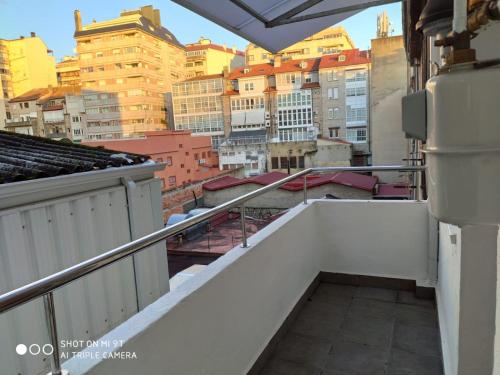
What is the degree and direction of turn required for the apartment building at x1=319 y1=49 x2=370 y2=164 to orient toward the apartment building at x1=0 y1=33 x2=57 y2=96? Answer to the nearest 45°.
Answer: approximately 90° to its right

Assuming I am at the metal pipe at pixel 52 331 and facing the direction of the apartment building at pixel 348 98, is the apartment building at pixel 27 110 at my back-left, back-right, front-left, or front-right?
front-left

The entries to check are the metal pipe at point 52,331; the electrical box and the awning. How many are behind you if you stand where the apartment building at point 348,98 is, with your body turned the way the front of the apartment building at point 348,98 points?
0

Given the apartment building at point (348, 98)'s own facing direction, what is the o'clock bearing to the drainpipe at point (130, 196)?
The drainpipe is roughly at 12 o'clock from the apartment building.

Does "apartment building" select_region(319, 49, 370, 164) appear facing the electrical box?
yes

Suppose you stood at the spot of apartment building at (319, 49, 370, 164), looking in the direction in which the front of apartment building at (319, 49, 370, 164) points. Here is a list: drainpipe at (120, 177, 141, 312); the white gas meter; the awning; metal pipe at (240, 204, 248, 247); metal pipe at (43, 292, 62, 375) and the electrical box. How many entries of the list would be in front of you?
6

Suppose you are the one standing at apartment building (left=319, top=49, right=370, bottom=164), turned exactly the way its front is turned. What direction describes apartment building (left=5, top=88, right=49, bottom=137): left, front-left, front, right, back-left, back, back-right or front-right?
right

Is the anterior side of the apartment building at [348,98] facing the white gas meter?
yes

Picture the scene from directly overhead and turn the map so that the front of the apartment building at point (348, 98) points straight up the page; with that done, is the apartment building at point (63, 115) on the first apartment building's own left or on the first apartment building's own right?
on the first apartment building's own right

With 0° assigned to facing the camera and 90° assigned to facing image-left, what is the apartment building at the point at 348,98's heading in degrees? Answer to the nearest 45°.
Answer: approximately 0°

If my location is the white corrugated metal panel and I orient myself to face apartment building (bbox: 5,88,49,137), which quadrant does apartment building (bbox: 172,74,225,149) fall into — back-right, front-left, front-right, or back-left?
front-right

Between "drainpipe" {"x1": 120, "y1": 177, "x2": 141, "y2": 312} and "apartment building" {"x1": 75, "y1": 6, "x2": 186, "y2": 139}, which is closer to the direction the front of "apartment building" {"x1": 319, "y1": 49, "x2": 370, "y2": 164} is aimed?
the drainpipe

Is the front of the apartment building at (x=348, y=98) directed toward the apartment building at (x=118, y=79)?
no

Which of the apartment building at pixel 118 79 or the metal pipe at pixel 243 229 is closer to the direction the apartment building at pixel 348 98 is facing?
the metal pipe

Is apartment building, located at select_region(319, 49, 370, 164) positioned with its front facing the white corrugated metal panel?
yes

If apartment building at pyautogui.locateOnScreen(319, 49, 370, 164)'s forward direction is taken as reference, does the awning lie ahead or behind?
ahead
